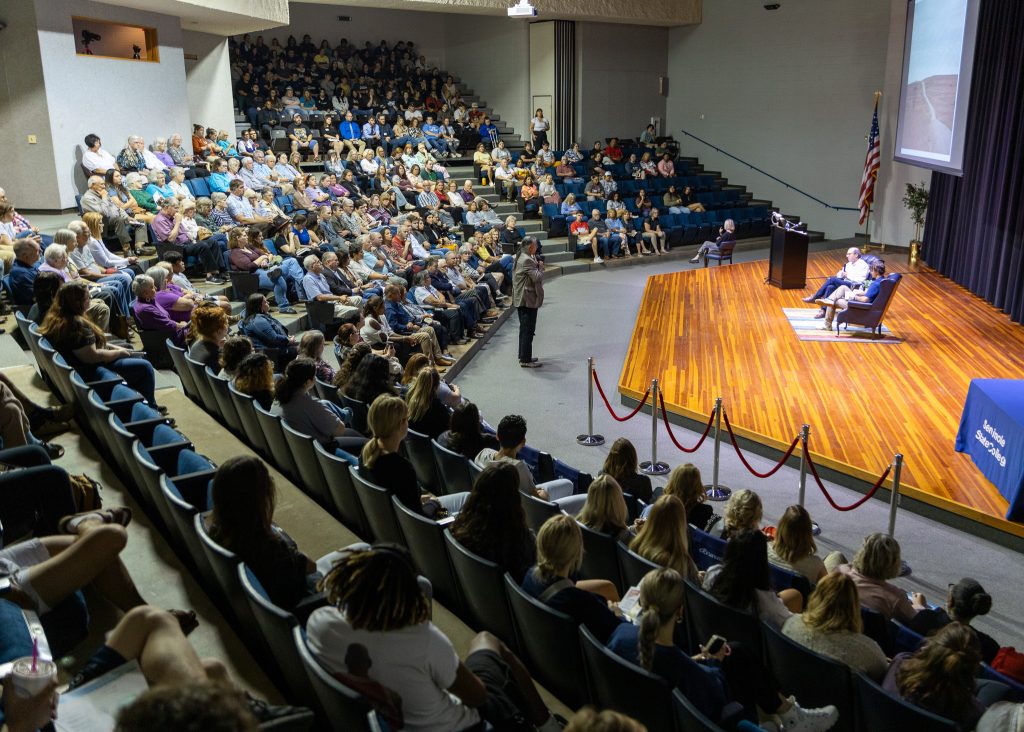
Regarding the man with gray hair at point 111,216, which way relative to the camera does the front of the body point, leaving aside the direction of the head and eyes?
to the viewer's right

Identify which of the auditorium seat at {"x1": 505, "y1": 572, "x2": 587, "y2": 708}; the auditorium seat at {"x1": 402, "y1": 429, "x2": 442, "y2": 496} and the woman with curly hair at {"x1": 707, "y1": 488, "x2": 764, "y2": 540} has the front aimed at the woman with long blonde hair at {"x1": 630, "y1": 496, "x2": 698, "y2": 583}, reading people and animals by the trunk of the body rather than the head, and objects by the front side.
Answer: the auditorium seat at {"x1": 505, "y1": 572, "x2": 587, "y2": 708}

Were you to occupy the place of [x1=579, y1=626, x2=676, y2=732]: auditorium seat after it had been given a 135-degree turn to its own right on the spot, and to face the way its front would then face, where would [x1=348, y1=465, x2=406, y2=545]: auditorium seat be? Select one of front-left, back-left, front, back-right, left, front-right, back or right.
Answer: back-right

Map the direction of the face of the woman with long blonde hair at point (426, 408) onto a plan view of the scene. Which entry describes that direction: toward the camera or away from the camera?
away from the camera

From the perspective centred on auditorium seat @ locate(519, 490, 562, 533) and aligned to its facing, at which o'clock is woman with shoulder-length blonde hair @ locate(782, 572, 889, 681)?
The woman with shoulder-length blonde hair is roughly at 3 o'clock from the auditorium seat.

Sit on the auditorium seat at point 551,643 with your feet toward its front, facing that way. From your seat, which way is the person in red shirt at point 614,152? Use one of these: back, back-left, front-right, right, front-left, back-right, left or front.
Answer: front-left

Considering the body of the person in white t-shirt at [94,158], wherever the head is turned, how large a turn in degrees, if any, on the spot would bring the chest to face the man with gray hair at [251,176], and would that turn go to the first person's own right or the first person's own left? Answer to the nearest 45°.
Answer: approximately 45° to the first person's own left

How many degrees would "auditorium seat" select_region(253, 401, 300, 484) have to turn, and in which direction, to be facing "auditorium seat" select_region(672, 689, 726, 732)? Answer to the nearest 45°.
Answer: approximately 135° to its right

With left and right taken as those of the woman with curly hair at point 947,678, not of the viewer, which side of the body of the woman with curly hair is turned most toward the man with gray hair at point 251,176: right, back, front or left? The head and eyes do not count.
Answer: left

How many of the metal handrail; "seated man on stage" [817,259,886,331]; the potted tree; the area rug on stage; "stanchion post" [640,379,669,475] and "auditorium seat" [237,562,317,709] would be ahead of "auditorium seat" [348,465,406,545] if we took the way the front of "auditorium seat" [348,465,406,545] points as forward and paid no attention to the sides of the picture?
5

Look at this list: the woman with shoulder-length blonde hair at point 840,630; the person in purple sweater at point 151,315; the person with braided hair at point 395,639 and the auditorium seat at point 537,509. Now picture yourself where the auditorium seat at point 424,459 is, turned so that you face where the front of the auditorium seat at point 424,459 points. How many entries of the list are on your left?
1

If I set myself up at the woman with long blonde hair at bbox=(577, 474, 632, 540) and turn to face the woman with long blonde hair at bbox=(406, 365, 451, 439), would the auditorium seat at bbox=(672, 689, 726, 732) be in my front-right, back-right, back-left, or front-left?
back-left

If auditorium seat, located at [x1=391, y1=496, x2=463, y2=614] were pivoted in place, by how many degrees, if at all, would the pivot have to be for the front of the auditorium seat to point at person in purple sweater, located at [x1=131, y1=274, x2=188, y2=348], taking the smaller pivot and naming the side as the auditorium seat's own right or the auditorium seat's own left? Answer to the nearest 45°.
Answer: approximately 90° to the auditorium seat's own left

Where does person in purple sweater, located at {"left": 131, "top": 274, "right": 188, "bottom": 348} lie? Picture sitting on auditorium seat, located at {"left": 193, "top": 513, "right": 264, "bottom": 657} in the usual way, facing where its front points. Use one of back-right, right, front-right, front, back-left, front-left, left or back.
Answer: front-left

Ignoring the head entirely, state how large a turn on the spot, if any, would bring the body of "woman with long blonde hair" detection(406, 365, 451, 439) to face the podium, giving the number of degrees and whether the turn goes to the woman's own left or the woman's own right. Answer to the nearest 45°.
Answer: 0° — they already face it
